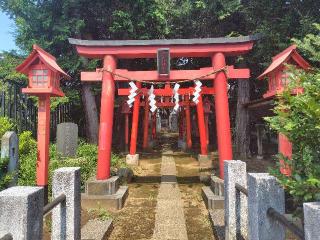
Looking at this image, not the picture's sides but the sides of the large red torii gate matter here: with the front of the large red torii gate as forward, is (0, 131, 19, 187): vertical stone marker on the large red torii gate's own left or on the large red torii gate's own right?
on the large red torii gate's own right

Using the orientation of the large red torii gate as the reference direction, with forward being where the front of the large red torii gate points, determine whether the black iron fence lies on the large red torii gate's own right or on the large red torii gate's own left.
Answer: on the large red torii gate's own right

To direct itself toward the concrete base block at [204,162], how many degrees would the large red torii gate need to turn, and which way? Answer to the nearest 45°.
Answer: approximately 180°

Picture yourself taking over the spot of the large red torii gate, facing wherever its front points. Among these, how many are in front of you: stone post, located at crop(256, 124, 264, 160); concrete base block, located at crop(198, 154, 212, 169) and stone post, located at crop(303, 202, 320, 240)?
1

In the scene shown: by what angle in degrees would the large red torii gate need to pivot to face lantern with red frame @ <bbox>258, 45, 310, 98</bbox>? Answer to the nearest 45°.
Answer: approximately 90° to its left

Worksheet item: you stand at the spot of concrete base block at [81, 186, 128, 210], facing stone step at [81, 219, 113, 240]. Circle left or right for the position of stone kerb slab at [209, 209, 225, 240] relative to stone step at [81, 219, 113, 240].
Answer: left

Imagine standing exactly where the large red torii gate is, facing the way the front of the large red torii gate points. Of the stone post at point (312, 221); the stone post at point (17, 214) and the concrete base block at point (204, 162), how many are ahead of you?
2

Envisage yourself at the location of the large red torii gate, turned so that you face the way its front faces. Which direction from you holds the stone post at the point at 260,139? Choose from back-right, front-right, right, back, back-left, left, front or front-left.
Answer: back-left

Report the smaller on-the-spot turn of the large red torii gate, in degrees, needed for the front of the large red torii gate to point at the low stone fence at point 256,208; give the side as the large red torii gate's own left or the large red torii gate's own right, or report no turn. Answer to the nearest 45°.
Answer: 0° — it already faces it

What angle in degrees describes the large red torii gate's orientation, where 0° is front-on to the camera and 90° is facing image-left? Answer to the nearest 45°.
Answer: approximately 0°

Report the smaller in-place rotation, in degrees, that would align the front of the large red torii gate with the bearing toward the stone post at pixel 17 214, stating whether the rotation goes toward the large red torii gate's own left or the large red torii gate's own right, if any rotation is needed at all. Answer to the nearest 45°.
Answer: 0° — it already faces it

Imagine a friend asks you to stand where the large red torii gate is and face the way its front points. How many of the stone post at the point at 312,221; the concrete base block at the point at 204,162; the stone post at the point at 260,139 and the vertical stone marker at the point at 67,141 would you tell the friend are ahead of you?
1

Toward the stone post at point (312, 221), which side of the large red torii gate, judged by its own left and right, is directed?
front
